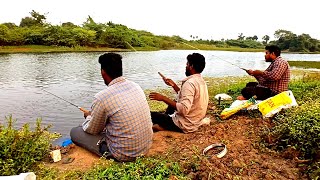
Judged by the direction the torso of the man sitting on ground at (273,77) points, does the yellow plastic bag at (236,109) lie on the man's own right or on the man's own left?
on the man's own left

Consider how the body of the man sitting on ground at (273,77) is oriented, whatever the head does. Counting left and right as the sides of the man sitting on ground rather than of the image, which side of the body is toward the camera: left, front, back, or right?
left

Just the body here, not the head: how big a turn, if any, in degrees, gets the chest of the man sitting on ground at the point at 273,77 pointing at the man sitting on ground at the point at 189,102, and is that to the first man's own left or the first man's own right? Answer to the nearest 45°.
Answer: approximately 45° to the first man's own left

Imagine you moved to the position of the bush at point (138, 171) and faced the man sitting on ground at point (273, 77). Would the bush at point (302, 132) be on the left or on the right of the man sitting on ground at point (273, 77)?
right

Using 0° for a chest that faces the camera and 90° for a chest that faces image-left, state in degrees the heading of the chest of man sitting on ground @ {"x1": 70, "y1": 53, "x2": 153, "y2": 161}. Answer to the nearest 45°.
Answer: approximately 135°

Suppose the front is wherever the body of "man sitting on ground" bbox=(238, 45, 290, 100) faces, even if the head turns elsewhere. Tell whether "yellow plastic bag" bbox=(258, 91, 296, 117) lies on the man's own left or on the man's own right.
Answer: on the man's own left

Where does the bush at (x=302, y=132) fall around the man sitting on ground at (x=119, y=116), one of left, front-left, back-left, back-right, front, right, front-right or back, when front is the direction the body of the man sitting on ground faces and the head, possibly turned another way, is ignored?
back-right

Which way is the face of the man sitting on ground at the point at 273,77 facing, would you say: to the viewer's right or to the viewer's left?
to the viewer's left

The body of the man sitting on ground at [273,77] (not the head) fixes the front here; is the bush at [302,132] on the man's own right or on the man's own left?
on the man's own left

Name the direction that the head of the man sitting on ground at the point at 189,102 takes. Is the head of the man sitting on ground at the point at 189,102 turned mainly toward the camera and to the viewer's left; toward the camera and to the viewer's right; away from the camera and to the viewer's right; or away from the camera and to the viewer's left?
away from the camera and to the viewer's left
